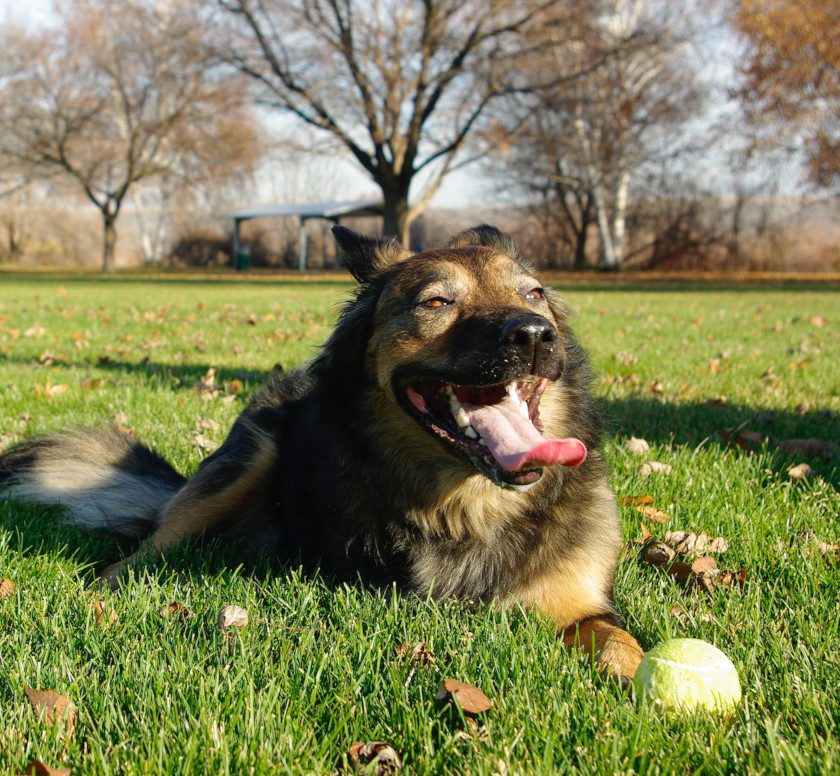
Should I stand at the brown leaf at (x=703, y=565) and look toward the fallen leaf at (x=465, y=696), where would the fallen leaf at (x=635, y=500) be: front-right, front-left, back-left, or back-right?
back-right

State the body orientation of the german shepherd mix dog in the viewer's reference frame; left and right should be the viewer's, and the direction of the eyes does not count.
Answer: facing the viewer and to the right of the viewer

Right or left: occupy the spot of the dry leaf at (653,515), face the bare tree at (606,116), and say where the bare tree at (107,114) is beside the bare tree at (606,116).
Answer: left

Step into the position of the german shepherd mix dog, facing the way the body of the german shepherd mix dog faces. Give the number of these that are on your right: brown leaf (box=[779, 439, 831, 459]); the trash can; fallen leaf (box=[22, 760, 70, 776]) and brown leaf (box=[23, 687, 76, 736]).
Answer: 2

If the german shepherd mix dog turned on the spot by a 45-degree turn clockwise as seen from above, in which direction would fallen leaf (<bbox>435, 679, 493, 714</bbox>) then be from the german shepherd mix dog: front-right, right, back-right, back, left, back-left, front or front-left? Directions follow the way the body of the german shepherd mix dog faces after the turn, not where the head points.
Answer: front

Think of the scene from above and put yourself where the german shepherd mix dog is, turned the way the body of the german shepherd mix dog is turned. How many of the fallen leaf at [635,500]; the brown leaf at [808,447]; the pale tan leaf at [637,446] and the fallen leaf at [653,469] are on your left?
4

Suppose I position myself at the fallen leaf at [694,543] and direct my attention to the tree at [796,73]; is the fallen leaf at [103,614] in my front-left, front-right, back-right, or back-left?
back-left

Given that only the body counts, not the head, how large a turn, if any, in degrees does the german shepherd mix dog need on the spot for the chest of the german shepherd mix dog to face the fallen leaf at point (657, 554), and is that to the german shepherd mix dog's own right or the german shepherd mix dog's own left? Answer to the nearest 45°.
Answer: approximately 45° to the german shepherd mix dog's own left

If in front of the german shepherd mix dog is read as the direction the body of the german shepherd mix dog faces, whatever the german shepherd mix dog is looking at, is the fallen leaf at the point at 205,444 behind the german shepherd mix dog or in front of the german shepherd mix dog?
behind

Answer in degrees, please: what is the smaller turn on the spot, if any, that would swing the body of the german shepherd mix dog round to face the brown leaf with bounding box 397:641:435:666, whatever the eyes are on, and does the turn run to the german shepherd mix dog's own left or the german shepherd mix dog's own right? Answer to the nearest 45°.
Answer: approximately 45° to the german shepherd mix dog's own right

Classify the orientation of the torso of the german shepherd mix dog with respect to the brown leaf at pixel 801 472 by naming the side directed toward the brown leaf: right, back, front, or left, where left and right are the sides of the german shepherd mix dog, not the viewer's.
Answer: left

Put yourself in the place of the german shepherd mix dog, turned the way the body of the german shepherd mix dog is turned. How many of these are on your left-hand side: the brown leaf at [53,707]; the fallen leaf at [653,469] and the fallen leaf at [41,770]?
1

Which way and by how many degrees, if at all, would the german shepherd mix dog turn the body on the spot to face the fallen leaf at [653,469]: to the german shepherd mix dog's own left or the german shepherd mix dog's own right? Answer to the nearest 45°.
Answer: approximately 90° to the german shepherd mix dog's own left

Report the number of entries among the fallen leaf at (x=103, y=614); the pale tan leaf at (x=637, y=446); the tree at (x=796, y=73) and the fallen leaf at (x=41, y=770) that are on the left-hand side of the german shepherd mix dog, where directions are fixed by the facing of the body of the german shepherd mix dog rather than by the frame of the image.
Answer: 2

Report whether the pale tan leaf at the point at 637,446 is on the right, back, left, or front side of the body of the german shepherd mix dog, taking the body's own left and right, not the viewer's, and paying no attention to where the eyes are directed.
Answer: left

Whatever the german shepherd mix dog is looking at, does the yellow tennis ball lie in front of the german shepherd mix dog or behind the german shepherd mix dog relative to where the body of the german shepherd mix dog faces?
in front
